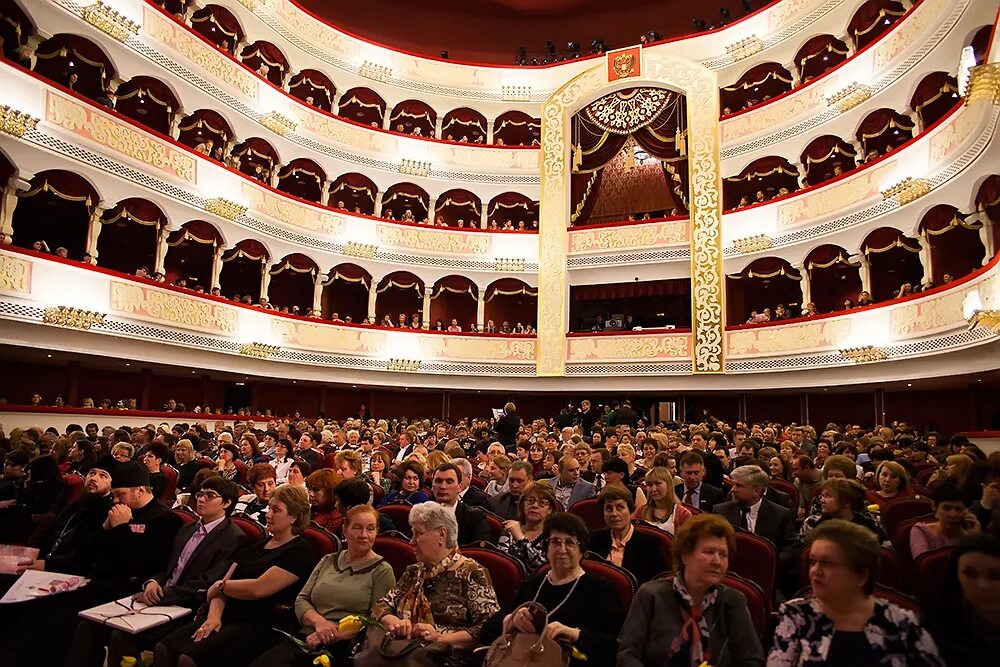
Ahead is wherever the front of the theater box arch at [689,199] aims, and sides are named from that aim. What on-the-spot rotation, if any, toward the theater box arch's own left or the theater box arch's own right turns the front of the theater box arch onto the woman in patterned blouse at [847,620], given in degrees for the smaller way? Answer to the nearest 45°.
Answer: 0° — it already faces them

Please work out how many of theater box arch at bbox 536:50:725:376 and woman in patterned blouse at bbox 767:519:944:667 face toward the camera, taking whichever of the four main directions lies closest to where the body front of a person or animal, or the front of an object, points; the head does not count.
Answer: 2

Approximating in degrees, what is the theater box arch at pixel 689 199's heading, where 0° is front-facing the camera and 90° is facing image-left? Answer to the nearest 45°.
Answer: approximately 0°

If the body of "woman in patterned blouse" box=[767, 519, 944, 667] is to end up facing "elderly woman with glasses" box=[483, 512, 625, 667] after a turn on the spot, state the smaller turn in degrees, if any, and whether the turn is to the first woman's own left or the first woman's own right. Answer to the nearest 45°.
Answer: approximately 90° to the first woman's own right

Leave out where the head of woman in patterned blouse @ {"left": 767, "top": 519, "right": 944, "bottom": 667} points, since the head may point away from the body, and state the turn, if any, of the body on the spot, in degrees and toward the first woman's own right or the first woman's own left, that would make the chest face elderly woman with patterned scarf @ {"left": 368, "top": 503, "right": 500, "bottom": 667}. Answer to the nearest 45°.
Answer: approximately 90° to the first woman's own right

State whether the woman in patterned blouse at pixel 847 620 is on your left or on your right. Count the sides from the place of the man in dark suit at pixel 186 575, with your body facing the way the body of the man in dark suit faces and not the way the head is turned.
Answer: on your left

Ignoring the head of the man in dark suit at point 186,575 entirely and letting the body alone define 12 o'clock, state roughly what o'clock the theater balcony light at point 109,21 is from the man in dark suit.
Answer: The theater balcony light is roughly at 4 o'clock from the man in dark suit.

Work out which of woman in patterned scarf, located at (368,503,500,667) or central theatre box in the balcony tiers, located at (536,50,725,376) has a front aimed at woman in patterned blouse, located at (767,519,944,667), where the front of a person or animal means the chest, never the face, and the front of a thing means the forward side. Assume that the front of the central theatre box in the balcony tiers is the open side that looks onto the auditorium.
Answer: the central theatre box in the balcony tiers
